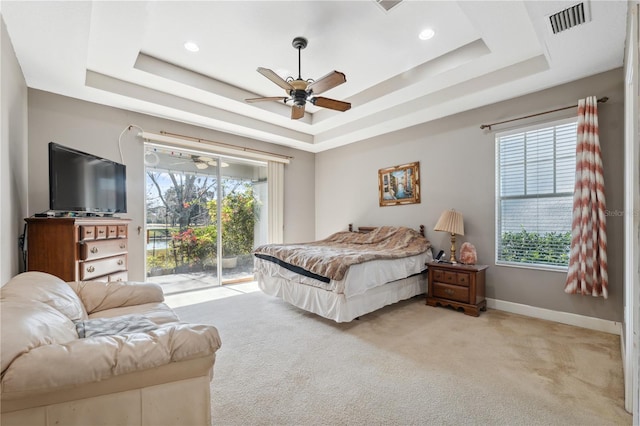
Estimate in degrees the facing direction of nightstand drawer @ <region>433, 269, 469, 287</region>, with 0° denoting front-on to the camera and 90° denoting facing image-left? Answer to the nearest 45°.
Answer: approximately 45°

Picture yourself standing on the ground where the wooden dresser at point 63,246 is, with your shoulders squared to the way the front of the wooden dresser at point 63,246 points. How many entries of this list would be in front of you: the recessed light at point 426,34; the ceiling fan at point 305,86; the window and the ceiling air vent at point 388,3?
4

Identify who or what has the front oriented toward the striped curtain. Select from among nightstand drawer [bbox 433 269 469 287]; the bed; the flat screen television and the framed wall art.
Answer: the flat screen television

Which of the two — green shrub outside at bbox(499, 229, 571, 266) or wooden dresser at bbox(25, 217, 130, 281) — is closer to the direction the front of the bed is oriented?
the wooden dresser

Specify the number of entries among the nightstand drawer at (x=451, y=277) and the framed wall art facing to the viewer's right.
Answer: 0

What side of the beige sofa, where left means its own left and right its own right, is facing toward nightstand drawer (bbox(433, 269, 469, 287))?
front

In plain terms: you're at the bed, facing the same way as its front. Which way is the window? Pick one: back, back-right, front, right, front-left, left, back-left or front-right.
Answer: back-left

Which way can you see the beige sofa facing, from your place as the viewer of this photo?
facing to the right of the viewer

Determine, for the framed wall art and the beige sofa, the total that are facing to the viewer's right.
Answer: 1
